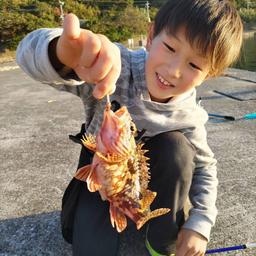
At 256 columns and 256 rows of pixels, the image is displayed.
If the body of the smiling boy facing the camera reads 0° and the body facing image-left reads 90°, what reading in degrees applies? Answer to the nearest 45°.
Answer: approximately 0°
